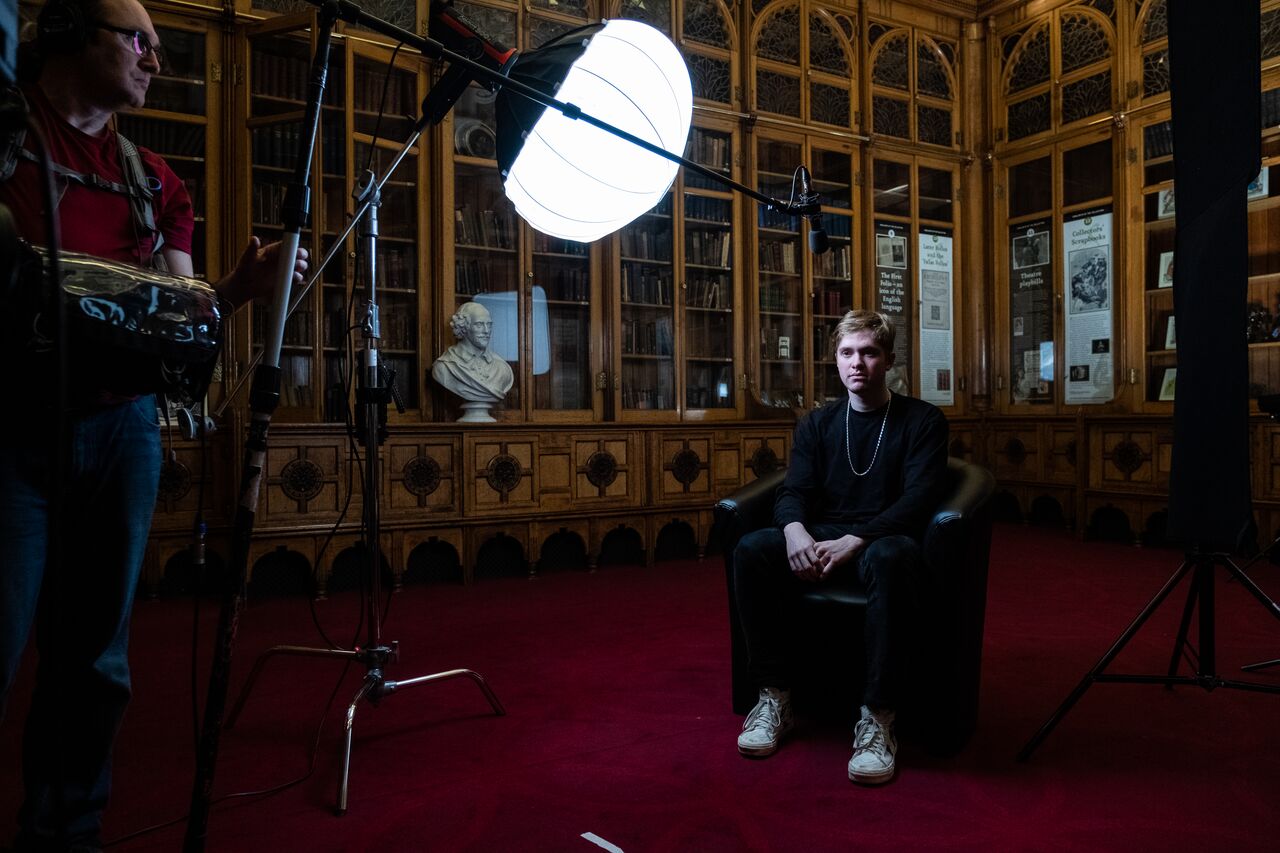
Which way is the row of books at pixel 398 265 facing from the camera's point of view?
toward the camera

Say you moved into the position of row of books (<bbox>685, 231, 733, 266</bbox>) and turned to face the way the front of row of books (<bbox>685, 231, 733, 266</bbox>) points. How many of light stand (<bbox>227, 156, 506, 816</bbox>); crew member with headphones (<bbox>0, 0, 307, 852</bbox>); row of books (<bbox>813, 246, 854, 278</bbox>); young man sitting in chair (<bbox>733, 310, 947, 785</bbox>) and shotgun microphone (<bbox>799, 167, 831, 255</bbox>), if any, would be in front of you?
4

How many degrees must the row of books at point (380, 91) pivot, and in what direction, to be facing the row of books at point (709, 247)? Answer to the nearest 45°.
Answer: approximately 90° to its left

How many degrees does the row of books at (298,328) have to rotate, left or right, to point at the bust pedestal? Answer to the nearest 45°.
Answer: approximately 90° to its left

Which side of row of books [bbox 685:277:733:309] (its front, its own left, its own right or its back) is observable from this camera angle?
front

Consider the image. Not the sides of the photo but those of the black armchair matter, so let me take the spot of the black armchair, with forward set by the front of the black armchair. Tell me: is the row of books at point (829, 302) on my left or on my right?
on my right

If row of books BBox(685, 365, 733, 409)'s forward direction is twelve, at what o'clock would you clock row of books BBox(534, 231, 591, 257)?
row of books BBox(534, 231, 591, 257) is roughly at 2 o'clock from row of books BBox(685, 365, 733, 409).

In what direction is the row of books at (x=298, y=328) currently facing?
toward the camera

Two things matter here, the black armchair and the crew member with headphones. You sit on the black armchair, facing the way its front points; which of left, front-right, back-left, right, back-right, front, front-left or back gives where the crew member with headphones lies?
front

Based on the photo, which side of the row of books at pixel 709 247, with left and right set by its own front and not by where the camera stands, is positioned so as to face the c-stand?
front

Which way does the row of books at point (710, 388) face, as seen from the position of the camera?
facing the viewer

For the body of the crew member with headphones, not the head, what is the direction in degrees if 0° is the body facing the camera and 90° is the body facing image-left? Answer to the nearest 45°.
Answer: approximately 315°

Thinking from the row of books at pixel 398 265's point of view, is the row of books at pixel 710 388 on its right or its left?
on its left

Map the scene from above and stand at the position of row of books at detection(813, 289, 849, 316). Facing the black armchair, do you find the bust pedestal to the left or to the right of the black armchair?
right

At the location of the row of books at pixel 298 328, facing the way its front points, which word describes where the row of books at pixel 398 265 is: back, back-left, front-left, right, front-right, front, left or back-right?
left
